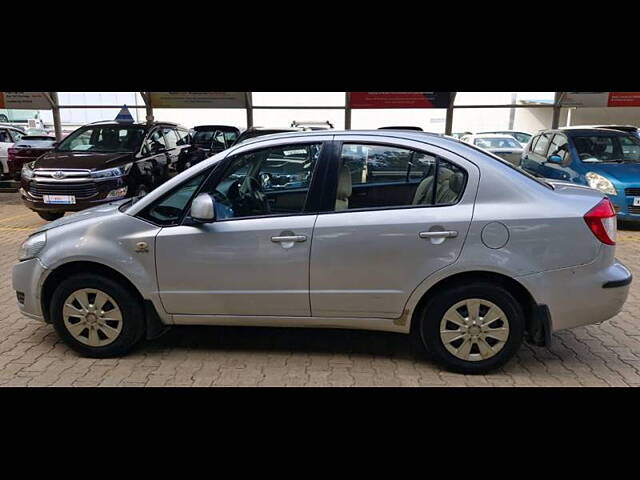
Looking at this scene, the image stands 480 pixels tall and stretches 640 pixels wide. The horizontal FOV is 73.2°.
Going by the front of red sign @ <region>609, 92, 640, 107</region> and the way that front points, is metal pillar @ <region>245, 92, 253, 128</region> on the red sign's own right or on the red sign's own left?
on the red sign's own right

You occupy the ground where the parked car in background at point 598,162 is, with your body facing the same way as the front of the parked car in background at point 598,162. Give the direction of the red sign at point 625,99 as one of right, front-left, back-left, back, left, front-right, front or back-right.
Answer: back-left

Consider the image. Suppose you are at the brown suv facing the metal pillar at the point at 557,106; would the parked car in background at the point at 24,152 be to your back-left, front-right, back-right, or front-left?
back-left

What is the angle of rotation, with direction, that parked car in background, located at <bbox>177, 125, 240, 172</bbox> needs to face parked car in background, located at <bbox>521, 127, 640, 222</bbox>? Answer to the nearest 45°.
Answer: approximately 90° to its left

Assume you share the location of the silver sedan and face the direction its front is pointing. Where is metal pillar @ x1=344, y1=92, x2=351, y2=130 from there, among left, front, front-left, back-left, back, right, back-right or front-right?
right

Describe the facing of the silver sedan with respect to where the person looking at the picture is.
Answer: facing to the left of the viewer

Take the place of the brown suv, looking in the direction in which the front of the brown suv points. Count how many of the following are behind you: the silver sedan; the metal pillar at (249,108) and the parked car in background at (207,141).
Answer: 2

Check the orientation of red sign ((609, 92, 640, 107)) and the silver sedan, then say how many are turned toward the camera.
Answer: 1

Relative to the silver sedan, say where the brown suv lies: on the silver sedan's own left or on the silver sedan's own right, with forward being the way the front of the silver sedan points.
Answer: on the silver sedan's own right

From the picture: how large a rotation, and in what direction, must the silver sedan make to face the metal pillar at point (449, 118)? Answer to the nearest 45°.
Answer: approximately 90° to its right

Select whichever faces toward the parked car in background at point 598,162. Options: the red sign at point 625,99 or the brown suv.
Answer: the red sign

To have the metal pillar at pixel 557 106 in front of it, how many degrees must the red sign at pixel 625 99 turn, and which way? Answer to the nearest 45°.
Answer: approximately 45° to its right

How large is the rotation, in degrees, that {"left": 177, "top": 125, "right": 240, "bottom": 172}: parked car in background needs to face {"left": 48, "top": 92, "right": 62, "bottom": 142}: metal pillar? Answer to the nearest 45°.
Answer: approximately 90° to its right

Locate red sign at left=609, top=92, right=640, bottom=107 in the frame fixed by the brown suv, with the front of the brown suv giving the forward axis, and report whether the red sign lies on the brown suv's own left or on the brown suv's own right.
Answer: on the brown suv's own left

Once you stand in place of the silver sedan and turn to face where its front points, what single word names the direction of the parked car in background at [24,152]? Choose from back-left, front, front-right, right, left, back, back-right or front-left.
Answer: front-right

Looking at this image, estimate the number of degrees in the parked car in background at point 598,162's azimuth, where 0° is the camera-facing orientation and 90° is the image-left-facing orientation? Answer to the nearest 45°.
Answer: approximately 315°

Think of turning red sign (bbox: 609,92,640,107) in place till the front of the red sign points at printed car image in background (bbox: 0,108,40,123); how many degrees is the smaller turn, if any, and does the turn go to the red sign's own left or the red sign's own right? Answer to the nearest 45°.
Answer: approximately 90° to the red sign's own right

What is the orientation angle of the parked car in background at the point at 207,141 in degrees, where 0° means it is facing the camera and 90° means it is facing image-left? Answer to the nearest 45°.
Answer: approximately 45°

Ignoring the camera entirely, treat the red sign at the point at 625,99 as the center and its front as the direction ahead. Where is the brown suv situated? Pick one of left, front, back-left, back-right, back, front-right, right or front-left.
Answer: front-right
